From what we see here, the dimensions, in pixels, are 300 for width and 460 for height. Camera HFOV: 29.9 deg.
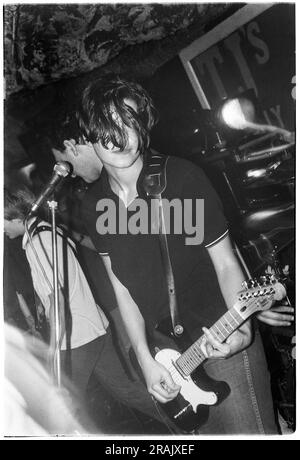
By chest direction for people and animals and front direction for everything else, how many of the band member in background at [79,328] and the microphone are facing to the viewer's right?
1

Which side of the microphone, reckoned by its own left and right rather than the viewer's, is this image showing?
right

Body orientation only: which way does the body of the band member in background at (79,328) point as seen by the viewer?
to the viewer's left

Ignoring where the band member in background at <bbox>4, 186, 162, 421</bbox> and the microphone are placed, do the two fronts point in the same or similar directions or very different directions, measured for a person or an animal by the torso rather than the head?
very different directions
